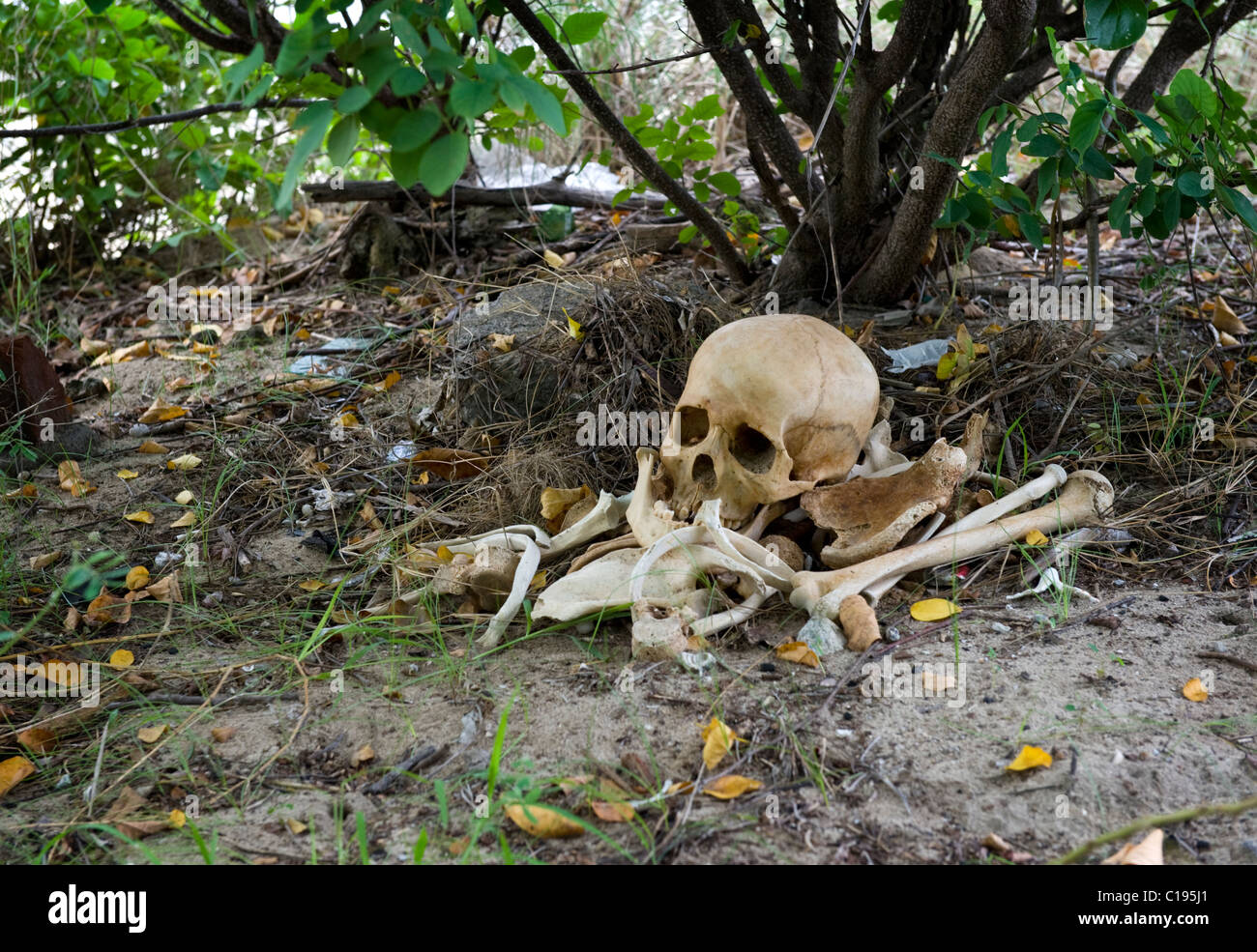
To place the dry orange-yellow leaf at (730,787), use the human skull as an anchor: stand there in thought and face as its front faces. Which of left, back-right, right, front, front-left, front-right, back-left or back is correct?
front-left

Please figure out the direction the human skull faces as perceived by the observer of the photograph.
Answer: facing the viewer and to the left of the viewer

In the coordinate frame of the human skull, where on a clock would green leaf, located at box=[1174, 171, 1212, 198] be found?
The green leaf is roughly at 7 o'clock from the human skull.

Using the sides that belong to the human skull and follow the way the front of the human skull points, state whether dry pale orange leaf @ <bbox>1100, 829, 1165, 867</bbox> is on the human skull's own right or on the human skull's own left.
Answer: on the human skull's own left

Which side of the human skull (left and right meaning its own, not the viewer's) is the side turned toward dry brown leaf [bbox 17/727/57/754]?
front

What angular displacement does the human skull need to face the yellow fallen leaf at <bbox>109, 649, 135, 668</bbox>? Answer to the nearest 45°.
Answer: approximately 45° to its right

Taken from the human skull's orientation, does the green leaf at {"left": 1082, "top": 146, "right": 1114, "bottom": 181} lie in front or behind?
behind

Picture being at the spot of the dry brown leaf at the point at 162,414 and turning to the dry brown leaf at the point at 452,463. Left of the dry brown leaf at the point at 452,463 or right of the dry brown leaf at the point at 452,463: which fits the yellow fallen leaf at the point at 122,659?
right

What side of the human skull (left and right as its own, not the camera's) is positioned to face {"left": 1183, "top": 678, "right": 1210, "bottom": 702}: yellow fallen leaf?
left

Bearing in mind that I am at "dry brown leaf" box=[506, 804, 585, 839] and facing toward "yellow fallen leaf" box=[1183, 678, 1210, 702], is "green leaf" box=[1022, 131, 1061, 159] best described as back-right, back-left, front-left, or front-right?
front-left

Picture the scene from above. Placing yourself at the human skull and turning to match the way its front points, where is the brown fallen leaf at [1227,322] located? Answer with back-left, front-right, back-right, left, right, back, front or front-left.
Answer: back
